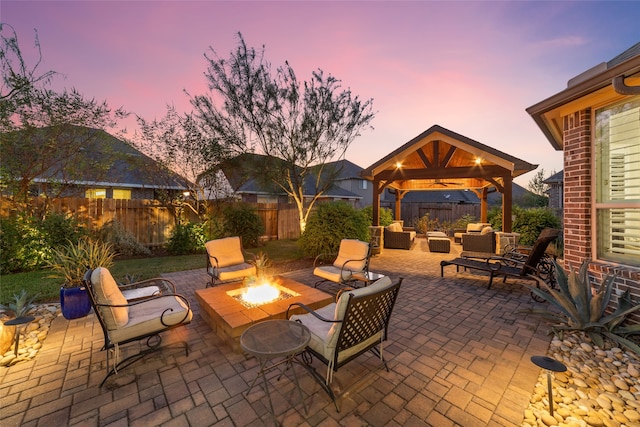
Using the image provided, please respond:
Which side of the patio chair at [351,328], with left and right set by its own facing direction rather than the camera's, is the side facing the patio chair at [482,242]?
right

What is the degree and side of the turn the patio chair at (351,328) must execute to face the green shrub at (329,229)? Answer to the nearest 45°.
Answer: approximately 45° to its right

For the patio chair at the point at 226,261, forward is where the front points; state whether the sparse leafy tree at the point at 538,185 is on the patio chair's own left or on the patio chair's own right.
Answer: on the patio chair's own left

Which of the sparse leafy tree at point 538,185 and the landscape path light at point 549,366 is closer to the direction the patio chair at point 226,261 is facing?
the landscape path light

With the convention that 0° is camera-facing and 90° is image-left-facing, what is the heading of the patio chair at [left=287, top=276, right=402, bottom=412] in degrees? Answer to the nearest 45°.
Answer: approximately 135°

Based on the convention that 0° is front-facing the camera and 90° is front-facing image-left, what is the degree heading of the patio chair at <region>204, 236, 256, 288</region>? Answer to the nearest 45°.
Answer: approximately 315°

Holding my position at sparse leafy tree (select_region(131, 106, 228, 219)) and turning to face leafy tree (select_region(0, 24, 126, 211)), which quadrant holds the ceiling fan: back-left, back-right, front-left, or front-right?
back-left

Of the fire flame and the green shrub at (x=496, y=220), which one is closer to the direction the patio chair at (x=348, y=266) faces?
the fire flame

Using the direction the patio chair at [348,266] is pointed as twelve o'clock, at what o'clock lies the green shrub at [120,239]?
The green shrub is roughly at 2 o'clock from the patio chair.

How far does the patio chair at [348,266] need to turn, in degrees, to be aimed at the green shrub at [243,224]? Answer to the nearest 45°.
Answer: approximately 90° to its right

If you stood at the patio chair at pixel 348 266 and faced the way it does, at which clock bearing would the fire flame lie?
The fire flame is roughly at 12 o'clock from the patio chair.

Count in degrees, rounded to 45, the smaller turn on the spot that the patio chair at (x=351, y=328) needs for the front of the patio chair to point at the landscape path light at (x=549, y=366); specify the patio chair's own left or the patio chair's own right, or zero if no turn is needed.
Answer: approximately 135° to the patio chair's own right

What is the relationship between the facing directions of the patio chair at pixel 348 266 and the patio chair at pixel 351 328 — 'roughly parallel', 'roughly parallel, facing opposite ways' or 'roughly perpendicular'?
roughly perpendicular
